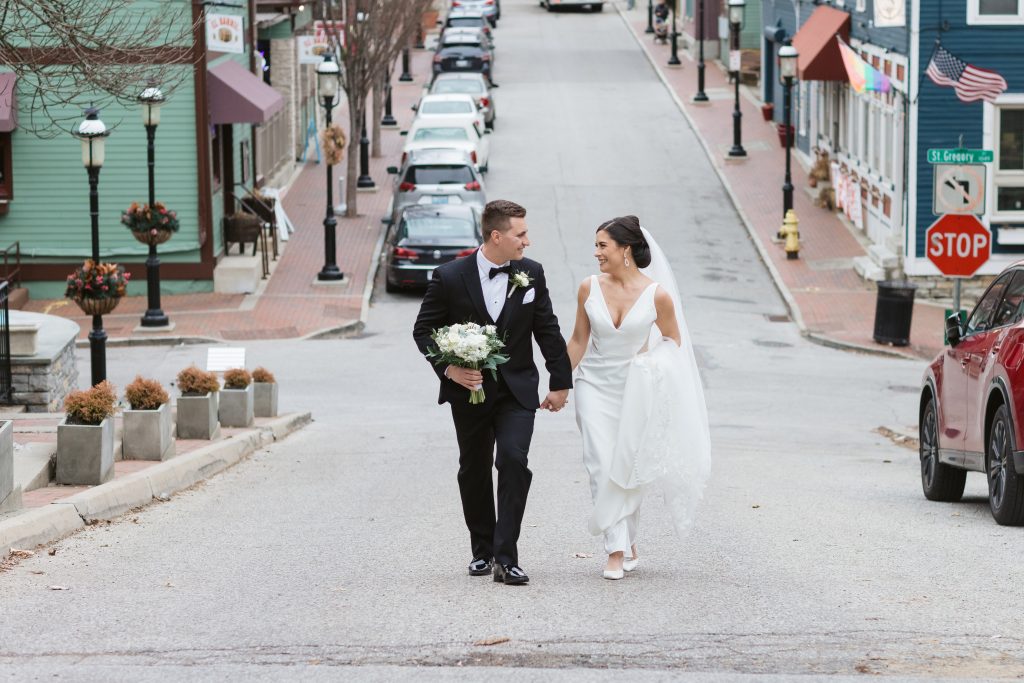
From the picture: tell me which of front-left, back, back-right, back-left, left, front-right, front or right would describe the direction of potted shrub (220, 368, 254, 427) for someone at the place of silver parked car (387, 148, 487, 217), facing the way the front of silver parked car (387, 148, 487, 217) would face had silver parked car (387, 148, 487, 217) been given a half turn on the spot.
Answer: front

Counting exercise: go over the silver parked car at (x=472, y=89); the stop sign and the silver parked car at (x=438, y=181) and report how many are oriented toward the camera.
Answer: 1

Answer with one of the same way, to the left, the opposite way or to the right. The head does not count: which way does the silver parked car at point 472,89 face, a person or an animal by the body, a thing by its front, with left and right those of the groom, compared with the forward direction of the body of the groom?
the opposite way

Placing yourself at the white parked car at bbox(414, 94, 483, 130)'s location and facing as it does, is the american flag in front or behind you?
behind

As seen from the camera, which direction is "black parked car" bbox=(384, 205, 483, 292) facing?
away from the camera

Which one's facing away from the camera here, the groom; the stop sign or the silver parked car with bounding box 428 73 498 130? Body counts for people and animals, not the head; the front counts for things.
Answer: the silver parked car

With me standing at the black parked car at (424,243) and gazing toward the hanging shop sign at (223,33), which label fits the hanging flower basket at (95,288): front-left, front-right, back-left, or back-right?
front-left

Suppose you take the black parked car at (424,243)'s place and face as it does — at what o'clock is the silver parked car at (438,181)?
The silver parked car is roughly at 12 o'clock from the black parked car.

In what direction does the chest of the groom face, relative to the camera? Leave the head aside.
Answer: toward the camera

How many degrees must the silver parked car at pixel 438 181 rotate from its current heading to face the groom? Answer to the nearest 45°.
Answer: approximately 180°

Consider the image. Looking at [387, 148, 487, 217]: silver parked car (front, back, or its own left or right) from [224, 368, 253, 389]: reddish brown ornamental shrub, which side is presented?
back

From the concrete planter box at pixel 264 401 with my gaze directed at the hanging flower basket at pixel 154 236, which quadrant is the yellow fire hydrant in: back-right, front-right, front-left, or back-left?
front-right

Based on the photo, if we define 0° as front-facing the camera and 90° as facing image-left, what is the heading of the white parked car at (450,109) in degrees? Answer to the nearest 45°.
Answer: approximately 180°

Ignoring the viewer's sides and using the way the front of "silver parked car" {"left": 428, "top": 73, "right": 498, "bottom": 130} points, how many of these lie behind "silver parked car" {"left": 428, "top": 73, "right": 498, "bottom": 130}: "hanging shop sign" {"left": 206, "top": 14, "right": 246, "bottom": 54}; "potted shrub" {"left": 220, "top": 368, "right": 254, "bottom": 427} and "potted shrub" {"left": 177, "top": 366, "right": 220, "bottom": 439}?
3

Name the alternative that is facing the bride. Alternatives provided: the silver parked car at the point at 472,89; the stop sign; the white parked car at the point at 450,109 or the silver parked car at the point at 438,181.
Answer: the stop sign

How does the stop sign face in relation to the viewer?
toward the camera

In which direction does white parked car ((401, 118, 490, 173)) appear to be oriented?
away from the camera

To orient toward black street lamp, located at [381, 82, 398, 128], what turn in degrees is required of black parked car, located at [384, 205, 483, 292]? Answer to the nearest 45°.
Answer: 0° — it already faces it
